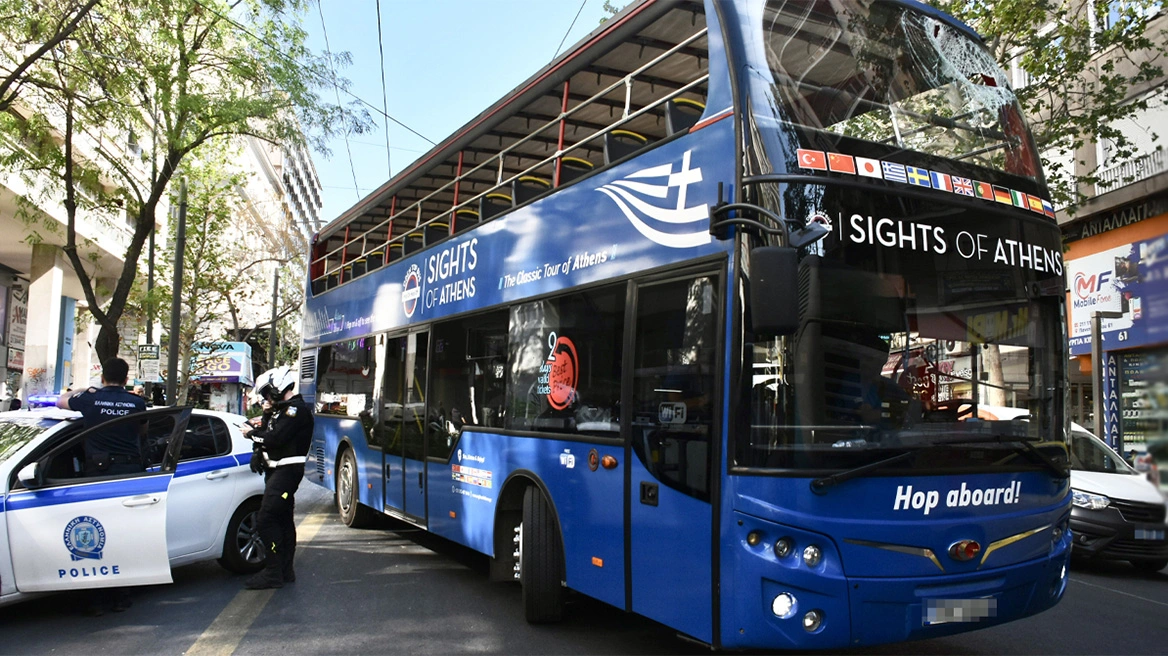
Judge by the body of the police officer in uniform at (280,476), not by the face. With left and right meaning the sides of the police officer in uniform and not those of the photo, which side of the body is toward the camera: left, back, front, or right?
left

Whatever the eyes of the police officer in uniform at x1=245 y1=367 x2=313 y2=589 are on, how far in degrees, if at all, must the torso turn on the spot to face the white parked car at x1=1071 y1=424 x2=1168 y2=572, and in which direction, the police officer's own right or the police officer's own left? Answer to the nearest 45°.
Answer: approximately 180°

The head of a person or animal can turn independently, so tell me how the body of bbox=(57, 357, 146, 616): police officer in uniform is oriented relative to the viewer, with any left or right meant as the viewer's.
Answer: facing away from the viewer

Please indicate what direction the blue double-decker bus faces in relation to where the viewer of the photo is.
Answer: facing the viewer and to the right of the viewer

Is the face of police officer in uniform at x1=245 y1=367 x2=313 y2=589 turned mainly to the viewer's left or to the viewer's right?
to the viewer's left

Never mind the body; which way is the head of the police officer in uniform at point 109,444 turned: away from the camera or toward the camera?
away from the camera

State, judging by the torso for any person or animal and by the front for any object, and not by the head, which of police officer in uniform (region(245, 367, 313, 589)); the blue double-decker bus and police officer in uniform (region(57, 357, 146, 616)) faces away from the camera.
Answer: police officer in uniform (region(57, 357, 146, 616))

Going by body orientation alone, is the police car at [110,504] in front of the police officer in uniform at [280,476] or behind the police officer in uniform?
in front

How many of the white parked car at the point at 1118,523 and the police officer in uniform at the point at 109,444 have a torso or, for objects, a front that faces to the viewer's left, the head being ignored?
0

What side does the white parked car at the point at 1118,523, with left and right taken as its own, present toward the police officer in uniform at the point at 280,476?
right

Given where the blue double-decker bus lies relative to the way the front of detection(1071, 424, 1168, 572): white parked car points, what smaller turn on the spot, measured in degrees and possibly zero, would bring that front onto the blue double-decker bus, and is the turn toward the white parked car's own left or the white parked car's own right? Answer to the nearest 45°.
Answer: approximately 45° to the white parked car's own right

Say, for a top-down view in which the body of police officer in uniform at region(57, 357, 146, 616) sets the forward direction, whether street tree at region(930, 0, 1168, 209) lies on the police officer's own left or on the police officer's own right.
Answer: on the police officer's own right

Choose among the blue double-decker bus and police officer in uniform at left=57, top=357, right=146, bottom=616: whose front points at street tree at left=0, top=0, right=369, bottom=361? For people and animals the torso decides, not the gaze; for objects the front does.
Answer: the police officer in uniform

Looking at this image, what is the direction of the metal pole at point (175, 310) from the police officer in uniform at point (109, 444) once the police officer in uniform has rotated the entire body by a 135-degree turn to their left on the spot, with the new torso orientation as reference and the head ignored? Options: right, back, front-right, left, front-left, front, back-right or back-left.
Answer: back-right
